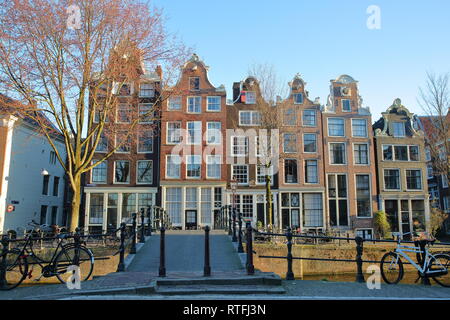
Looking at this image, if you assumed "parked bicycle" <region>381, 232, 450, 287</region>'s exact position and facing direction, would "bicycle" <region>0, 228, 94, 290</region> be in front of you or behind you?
in front

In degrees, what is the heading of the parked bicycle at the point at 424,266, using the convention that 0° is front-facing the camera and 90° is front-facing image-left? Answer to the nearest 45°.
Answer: approximately 90°
